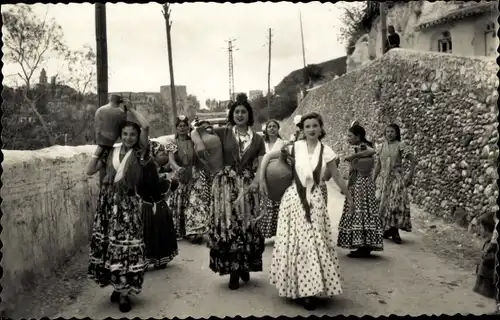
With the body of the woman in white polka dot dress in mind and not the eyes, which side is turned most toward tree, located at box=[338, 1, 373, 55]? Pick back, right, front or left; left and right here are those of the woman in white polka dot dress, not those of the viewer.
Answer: back

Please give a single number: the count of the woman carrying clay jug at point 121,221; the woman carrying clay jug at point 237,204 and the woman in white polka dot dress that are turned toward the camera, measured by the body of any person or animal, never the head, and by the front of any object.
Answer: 3

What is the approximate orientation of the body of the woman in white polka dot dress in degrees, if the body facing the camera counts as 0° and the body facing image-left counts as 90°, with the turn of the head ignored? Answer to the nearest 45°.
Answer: approximately 0°

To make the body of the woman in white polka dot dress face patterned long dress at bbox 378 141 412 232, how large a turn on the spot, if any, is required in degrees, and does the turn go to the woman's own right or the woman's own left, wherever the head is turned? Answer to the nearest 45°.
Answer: approximately 180°

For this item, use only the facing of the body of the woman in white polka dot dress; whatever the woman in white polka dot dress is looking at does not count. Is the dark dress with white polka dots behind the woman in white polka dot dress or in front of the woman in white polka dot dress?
behind

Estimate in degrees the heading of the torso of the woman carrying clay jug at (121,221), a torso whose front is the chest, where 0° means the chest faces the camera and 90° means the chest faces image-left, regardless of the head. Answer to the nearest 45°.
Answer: approximately 0°
